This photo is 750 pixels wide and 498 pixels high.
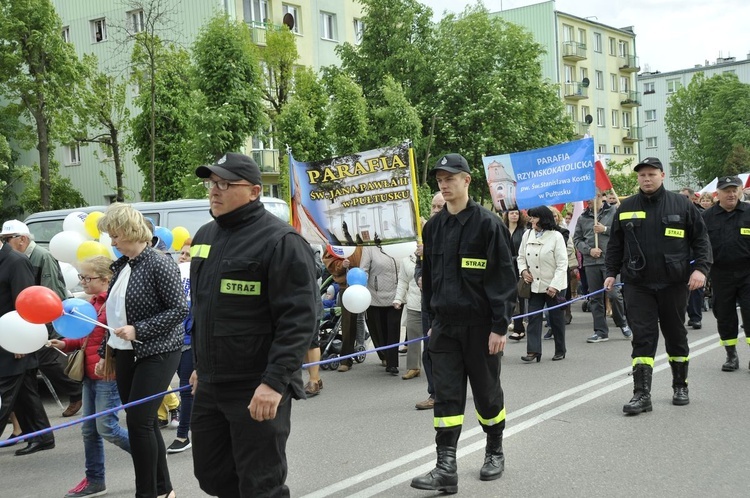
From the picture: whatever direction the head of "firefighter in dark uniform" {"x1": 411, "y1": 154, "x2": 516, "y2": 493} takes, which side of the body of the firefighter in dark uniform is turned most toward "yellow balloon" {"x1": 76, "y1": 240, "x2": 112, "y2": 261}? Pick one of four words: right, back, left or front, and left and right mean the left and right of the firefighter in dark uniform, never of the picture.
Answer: right

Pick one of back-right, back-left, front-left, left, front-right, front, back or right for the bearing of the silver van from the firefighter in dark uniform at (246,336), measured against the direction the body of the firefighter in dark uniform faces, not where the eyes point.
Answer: back-right

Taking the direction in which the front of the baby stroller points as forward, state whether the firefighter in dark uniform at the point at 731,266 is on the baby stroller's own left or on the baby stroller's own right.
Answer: on the baby stroller's own left

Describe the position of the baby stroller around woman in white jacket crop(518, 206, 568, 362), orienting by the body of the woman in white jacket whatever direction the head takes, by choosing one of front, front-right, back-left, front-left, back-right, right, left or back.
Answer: front-right

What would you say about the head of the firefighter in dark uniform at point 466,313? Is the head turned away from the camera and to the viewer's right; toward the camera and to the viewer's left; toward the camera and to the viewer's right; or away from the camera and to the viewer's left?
toward the camera and to the viewer's left

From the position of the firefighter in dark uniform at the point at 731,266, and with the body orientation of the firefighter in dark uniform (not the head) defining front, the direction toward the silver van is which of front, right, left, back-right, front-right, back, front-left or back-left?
right

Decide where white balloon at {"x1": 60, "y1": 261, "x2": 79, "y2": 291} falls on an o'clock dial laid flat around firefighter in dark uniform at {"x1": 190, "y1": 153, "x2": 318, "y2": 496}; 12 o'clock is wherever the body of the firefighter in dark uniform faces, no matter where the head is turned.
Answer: The white balloon is roughly at 4 o'clock from the firefighter in dark uniform.

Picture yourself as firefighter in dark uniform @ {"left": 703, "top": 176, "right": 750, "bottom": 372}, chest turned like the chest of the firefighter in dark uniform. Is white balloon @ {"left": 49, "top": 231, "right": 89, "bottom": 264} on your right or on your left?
on your right

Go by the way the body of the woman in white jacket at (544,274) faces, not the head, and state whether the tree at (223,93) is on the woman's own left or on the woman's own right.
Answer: on the woman's own right
